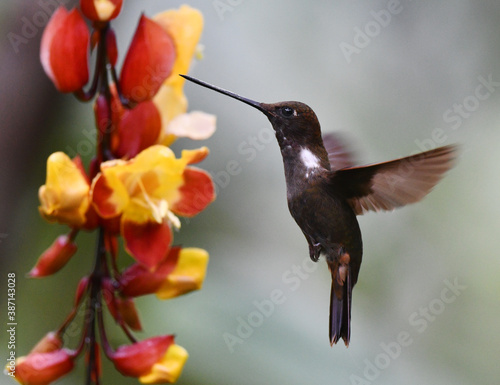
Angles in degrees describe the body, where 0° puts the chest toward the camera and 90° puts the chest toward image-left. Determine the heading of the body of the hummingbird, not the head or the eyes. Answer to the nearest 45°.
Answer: approximately 90°
